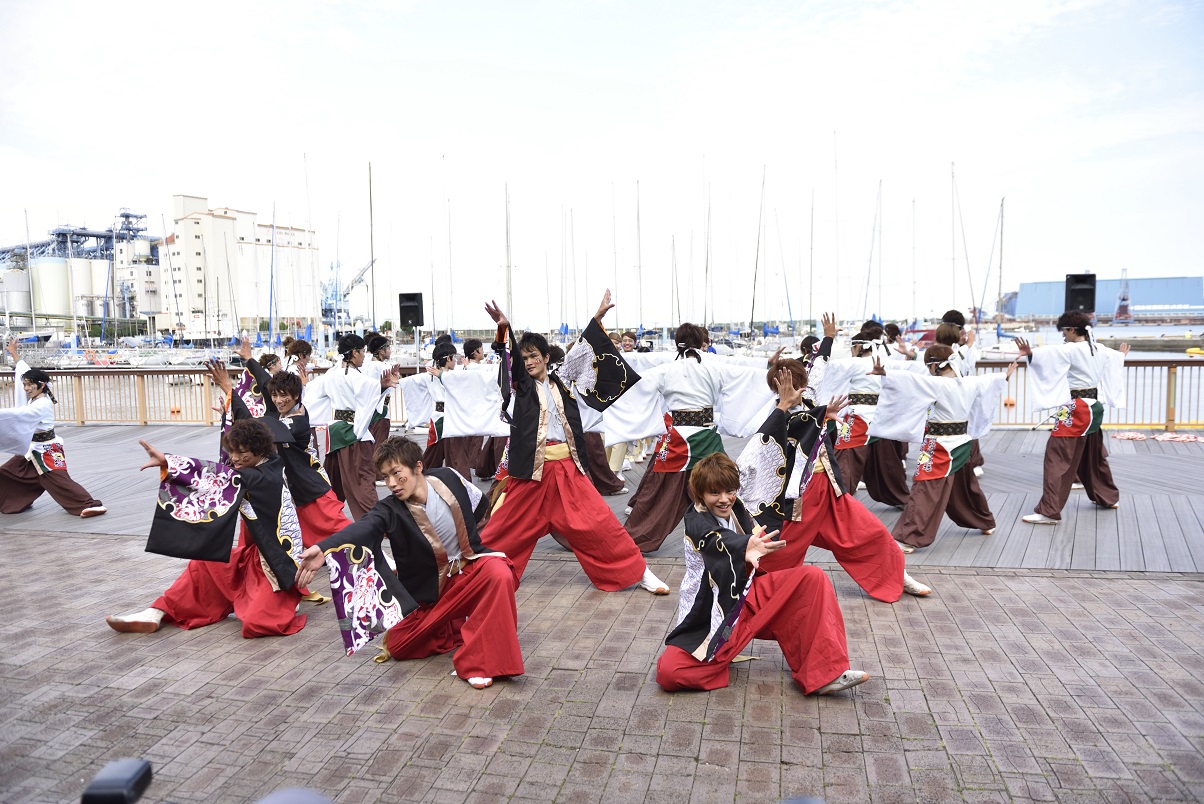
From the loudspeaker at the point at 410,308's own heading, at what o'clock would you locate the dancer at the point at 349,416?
The dancer is roughly at 12 o'clock from the loudspeaker.

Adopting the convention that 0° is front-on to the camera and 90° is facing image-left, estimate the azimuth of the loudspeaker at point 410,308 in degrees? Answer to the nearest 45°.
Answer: approximately 0°

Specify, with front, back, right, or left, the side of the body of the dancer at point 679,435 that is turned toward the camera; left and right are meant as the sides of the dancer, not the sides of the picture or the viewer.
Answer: back

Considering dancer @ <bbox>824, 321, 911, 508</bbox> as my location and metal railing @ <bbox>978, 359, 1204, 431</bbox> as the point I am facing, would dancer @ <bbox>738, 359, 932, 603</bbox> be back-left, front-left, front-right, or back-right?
back-right

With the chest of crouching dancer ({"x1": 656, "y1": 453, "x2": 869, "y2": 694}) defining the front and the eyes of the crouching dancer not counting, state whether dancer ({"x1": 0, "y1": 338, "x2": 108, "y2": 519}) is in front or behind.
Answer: behind

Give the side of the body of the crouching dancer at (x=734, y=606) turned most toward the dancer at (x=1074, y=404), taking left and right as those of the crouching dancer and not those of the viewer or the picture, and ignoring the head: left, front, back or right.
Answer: left

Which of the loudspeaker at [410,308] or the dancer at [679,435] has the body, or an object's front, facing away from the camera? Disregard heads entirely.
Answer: the dancer

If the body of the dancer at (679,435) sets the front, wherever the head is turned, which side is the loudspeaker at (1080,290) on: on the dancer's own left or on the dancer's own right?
on the dancer's own right
